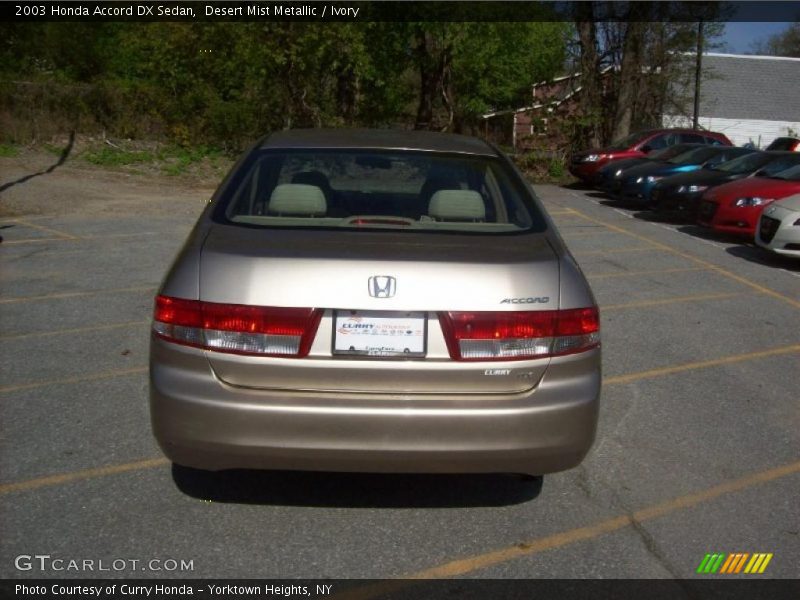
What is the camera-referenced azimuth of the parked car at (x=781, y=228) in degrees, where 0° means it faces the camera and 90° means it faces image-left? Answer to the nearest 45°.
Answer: approximately 45°

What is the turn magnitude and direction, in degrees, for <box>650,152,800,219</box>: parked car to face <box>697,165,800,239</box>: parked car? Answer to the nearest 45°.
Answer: approximately 45° to its left

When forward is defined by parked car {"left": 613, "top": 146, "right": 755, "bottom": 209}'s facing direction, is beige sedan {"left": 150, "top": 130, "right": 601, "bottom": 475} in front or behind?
in front

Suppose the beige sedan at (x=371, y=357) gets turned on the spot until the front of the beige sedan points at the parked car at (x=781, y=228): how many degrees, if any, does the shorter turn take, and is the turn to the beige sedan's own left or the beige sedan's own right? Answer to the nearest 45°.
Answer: approximately 45° to the beige sedan's own right

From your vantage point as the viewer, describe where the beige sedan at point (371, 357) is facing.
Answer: facing away from the viewer

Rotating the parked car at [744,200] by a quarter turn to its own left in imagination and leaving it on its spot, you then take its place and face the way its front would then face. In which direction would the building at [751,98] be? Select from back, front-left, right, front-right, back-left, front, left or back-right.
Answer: back-left

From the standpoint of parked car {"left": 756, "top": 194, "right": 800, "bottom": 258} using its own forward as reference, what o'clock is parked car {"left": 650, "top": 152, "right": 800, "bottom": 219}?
parked car {"left": 650, "top": 152, "right": 800, "bottom": 219} is roughly at 4 o'clock from parked car {"left": 756, "top": 194, "right": 800, "bottom": 258}.

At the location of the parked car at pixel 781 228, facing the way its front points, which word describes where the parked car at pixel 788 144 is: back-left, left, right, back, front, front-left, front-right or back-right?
back-right

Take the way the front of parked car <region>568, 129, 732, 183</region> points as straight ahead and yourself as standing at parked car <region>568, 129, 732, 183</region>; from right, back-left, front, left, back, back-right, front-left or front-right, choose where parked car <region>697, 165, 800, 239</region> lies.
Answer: front-left

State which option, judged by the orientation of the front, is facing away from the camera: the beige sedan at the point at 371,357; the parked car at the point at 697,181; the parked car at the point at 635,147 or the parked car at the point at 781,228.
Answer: the beige sedan
